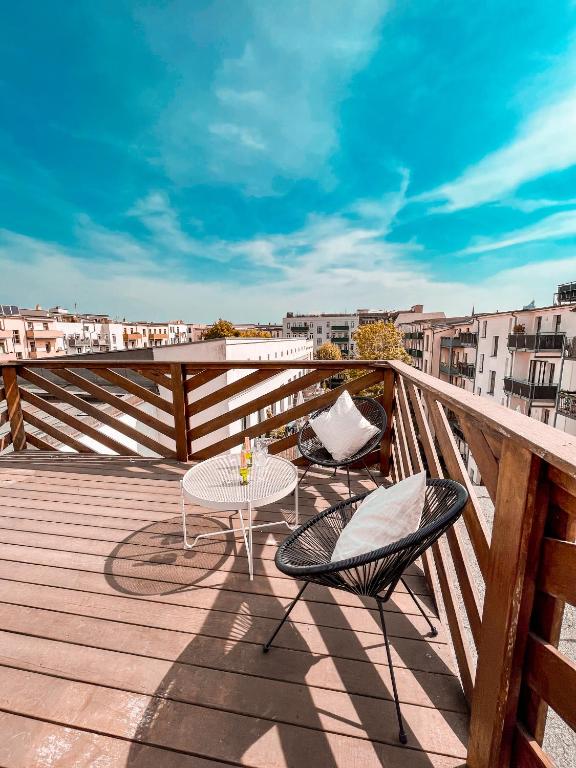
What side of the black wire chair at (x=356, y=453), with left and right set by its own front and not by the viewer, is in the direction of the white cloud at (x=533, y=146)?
back

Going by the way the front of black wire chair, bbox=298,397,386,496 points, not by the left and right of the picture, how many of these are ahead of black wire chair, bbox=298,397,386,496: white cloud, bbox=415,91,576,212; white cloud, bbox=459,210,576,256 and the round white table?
1

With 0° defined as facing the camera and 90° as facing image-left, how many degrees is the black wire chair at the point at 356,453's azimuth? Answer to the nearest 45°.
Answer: approximately 45°

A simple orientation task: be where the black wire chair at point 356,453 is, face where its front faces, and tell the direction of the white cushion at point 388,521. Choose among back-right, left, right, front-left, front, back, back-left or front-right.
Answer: front-left

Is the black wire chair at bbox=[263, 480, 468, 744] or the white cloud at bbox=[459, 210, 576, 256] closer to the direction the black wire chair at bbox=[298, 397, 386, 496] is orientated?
the black wire chair

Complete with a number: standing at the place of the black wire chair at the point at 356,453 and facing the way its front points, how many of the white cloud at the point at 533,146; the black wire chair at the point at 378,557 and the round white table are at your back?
1

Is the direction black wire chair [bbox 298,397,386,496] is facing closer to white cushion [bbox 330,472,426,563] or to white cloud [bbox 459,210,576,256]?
the white cushion

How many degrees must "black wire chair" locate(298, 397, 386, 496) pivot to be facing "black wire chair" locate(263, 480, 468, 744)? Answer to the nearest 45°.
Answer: approximately 45° to its left

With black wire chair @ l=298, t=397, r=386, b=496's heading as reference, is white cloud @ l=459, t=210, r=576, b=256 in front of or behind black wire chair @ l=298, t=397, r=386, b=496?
behind
